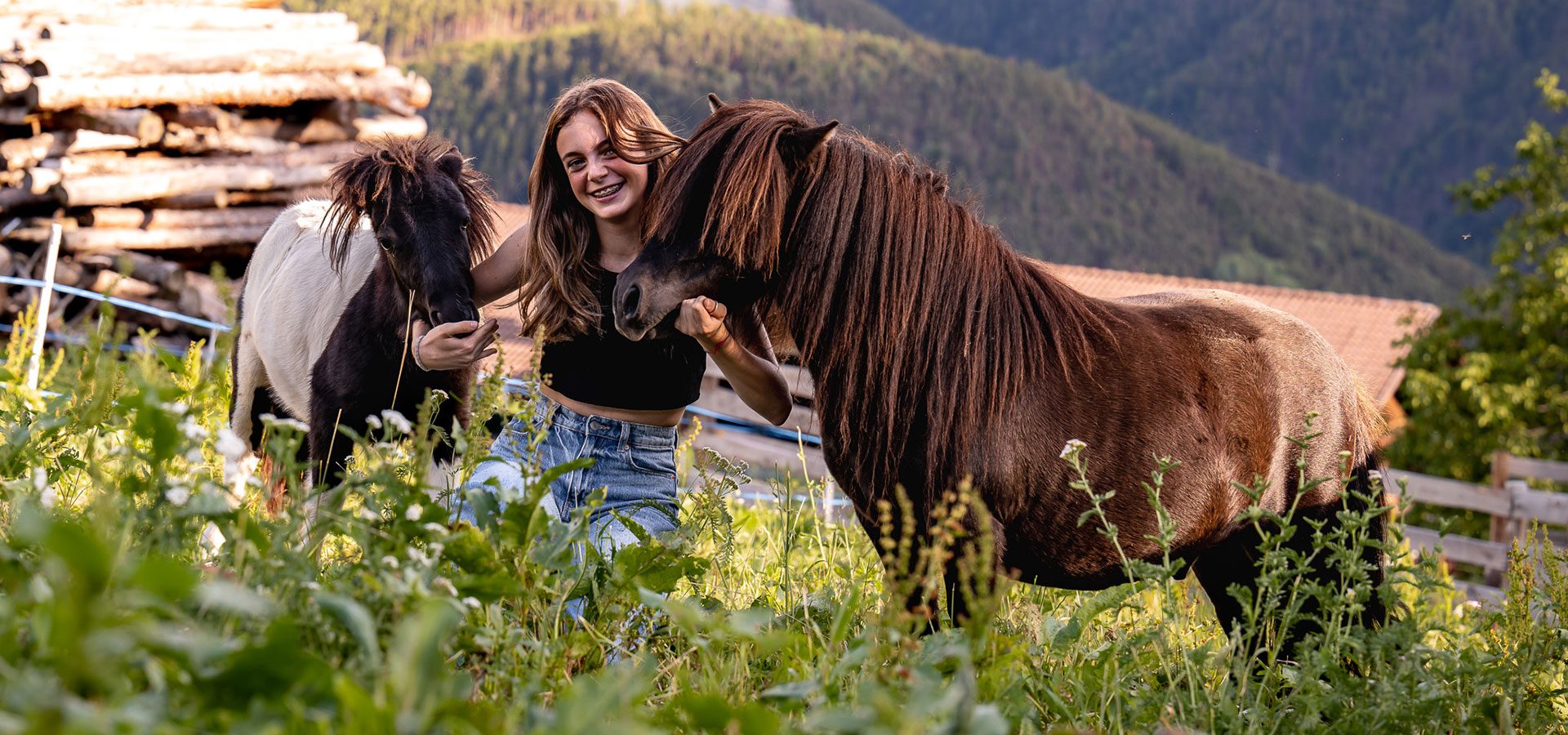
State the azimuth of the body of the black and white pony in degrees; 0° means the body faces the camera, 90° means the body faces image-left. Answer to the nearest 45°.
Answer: approximately 315°

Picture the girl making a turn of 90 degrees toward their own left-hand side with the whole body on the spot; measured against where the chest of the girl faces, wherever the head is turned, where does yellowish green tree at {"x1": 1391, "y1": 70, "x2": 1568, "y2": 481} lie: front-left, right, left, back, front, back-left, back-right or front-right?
front-left

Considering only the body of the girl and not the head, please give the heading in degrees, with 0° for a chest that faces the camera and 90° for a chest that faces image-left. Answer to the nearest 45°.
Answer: approximately 0°

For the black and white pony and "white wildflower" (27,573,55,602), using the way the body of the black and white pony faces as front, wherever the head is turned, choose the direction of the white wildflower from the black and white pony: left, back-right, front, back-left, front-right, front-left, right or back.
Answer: front-right

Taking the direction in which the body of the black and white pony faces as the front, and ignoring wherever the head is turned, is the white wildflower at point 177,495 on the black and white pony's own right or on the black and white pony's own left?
on the black and white pony's own right

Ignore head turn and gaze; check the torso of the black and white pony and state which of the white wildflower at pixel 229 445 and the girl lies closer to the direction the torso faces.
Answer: the girl

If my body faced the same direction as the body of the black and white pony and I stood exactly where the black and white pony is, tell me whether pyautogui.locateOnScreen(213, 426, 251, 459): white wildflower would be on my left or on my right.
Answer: on my right

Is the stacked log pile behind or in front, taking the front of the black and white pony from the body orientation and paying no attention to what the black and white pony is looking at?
behind

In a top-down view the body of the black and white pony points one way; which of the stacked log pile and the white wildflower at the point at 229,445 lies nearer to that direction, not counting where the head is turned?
the white wildflower

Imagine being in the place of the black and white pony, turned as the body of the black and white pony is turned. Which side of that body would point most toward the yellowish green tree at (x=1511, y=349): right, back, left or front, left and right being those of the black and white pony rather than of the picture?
left
